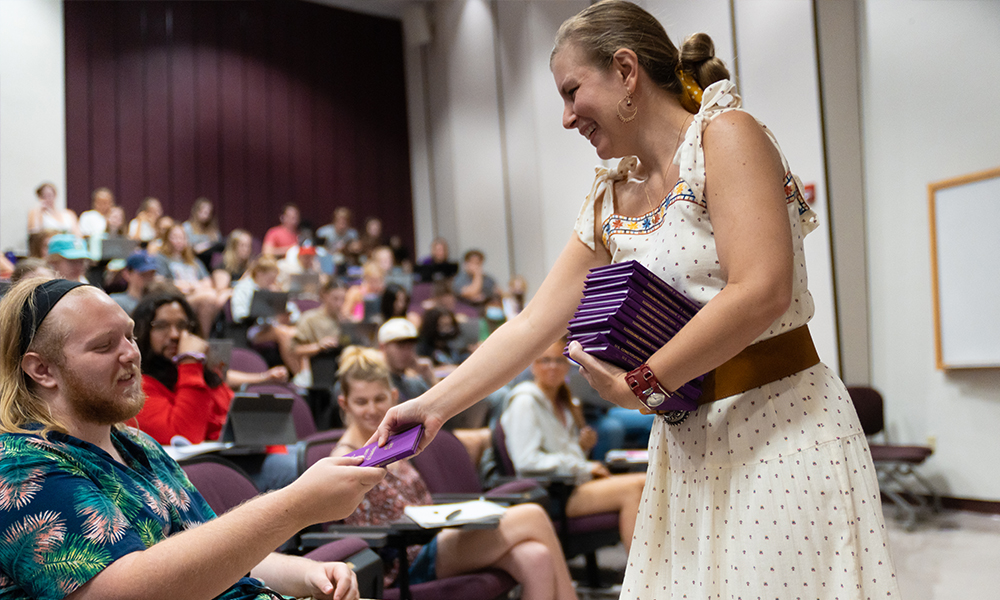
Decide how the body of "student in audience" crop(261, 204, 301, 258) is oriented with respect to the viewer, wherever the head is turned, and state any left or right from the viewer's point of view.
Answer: facing the viewer and to the right of the viewer

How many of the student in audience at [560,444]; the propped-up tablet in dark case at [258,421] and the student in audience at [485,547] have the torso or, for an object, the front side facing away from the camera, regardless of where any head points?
1

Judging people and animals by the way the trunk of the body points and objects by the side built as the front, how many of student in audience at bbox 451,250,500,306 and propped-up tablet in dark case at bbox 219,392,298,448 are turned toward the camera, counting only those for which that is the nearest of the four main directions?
1

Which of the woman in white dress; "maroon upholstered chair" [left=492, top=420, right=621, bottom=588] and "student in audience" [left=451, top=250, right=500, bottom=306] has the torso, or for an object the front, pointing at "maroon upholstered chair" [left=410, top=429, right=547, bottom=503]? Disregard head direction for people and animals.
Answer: the student in audience

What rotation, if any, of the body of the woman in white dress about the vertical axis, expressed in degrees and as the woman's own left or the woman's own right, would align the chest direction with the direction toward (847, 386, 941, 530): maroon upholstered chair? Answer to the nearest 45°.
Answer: approximately 135° to the woman's own right

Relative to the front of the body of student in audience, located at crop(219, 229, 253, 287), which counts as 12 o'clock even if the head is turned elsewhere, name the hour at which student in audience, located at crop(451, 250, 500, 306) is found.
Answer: student in audience, located at crop(451, 250, 500, 306) is roughly at 10 o'clock from student in audience, located at crop(219, 229, 253, 287).

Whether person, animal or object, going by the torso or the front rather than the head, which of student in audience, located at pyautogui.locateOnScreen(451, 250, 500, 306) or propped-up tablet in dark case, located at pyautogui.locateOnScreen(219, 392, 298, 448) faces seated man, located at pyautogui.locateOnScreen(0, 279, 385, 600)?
the student in audience

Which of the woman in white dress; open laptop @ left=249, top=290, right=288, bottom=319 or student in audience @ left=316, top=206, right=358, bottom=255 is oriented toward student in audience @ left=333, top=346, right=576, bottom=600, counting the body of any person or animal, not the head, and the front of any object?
student in audience @ left=316, top=206, right=358, bottom=255

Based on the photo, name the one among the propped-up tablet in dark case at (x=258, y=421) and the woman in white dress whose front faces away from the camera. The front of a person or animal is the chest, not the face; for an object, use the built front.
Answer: the propped-up tablet in dark case

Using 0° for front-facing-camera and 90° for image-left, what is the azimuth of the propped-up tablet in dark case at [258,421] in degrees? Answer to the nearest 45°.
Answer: approximately 180°

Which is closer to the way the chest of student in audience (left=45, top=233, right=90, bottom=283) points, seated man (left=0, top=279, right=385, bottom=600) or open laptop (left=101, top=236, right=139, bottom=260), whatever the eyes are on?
the seated man

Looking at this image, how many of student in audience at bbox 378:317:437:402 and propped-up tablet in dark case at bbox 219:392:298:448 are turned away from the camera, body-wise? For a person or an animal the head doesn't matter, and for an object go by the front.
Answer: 1

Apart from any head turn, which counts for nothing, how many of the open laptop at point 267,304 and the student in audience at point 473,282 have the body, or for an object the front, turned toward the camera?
1

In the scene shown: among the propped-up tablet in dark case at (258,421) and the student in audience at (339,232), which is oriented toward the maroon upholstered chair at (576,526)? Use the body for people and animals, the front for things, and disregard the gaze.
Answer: the student in audience

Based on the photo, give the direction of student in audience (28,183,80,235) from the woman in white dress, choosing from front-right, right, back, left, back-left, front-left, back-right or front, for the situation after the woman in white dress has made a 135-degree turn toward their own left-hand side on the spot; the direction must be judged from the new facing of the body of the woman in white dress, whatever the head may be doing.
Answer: back-left

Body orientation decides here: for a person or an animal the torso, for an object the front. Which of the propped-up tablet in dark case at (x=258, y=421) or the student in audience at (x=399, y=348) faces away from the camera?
the propped-up tablet in dark case

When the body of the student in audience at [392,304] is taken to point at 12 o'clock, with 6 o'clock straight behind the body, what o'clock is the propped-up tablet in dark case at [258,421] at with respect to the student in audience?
The propped-up tablet in dark case is roughly at 2 o'clock from the student in audience.
